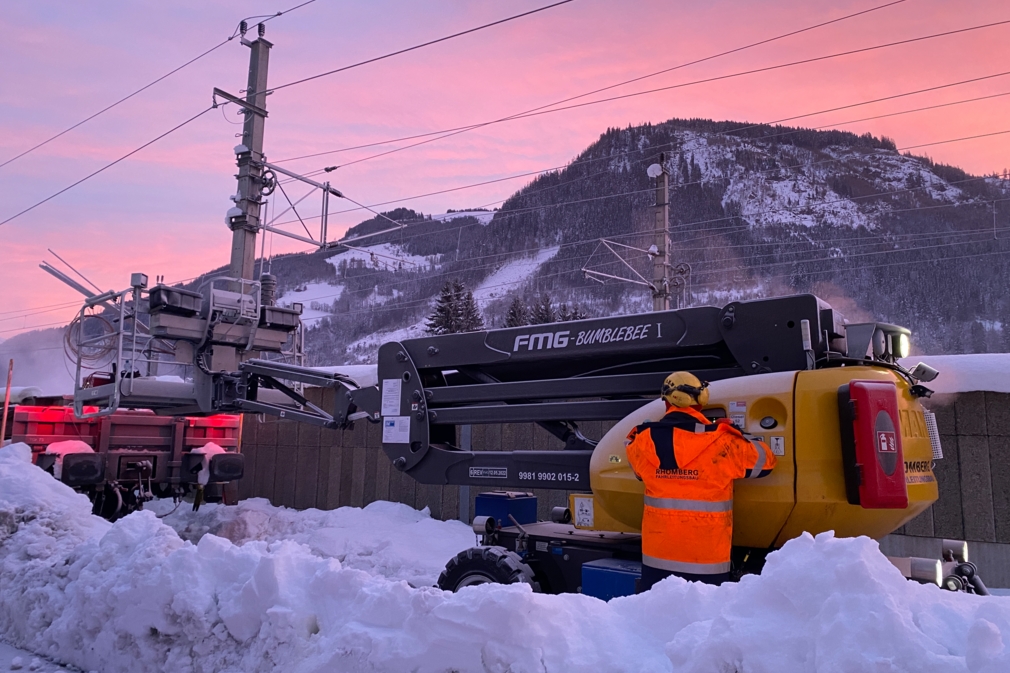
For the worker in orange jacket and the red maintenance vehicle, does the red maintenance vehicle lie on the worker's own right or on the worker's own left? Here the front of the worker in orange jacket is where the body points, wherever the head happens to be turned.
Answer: on the worker's own left

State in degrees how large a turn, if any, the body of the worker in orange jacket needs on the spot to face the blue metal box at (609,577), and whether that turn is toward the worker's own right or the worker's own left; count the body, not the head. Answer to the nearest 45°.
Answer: approximately 45° to the worker's own left

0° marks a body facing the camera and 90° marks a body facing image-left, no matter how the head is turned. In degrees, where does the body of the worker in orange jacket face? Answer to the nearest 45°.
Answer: approximately 180°

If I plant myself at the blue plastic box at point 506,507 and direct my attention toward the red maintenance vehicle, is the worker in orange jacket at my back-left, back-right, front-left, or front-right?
back-left

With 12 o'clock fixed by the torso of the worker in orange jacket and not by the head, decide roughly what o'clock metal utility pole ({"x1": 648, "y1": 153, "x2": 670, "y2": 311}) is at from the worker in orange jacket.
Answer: The metal utility pole is roughly at 12 o'clock from the worker in orange jacket.

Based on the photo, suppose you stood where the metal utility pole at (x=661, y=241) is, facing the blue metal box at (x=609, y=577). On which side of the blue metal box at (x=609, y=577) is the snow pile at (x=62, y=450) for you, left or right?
right

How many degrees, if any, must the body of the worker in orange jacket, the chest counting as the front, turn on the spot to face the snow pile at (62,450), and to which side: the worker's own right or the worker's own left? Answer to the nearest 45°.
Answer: approximately 45° to the worker's own left

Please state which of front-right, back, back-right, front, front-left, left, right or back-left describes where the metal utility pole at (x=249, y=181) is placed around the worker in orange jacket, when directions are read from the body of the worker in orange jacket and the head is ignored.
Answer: front-left
